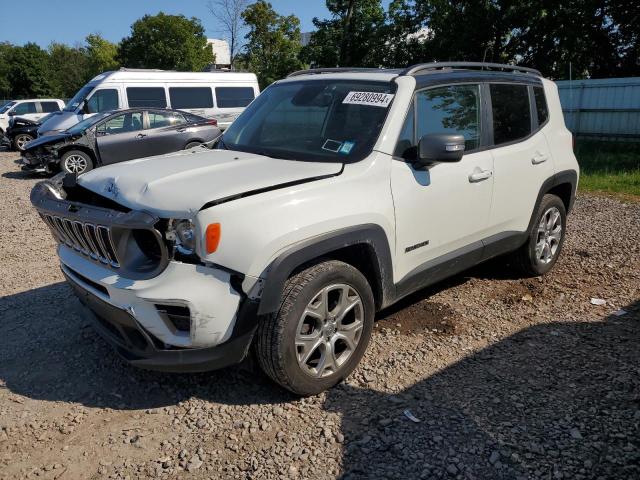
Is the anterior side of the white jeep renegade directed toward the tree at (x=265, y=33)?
no

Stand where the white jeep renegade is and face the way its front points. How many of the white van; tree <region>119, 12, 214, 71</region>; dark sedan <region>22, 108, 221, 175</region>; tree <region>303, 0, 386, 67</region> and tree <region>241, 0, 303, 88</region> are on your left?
0

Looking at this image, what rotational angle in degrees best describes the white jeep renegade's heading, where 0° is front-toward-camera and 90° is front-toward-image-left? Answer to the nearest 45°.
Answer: approximately 45°

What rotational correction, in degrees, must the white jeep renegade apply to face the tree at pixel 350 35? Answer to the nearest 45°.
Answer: approximately 135° to its right

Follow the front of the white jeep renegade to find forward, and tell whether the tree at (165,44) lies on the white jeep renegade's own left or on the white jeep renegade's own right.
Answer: on the white jeep renegade's own right

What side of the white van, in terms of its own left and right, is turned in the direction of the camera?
left

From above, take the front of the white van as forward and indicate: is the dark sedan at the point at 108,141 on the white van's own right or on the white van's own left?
on the white van's own left

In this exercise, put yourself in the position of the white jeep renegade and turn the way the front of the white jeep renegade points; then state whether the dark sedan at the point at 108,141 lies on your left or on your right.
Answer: on your right

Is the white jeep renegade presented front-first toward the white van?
no

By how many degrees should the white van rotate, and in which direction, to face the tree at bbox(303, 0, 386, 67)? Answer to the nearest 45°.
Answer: approximately 135° to its right

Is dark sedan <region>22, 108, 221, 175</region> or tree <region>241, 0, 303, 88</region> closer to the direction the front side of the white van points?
the dark sedan

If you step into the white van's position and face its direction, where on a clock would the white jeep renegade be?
The white jeep renegade is roughly at 9 o'clock from the white van.

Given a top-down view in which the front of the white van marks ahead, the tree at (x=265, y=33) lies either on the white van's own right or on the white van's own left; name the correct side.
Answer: on the white van's own right

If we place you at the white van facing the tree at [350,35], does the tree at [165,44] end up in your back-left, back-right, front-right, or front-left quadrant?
front-left

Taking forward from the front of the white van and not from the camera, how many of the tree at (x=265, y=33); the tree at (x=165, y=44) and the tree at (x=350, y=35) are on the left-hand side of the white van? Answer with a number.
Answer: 0

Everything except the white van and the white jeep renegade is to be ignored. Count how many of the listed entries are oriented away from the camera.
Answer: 0
